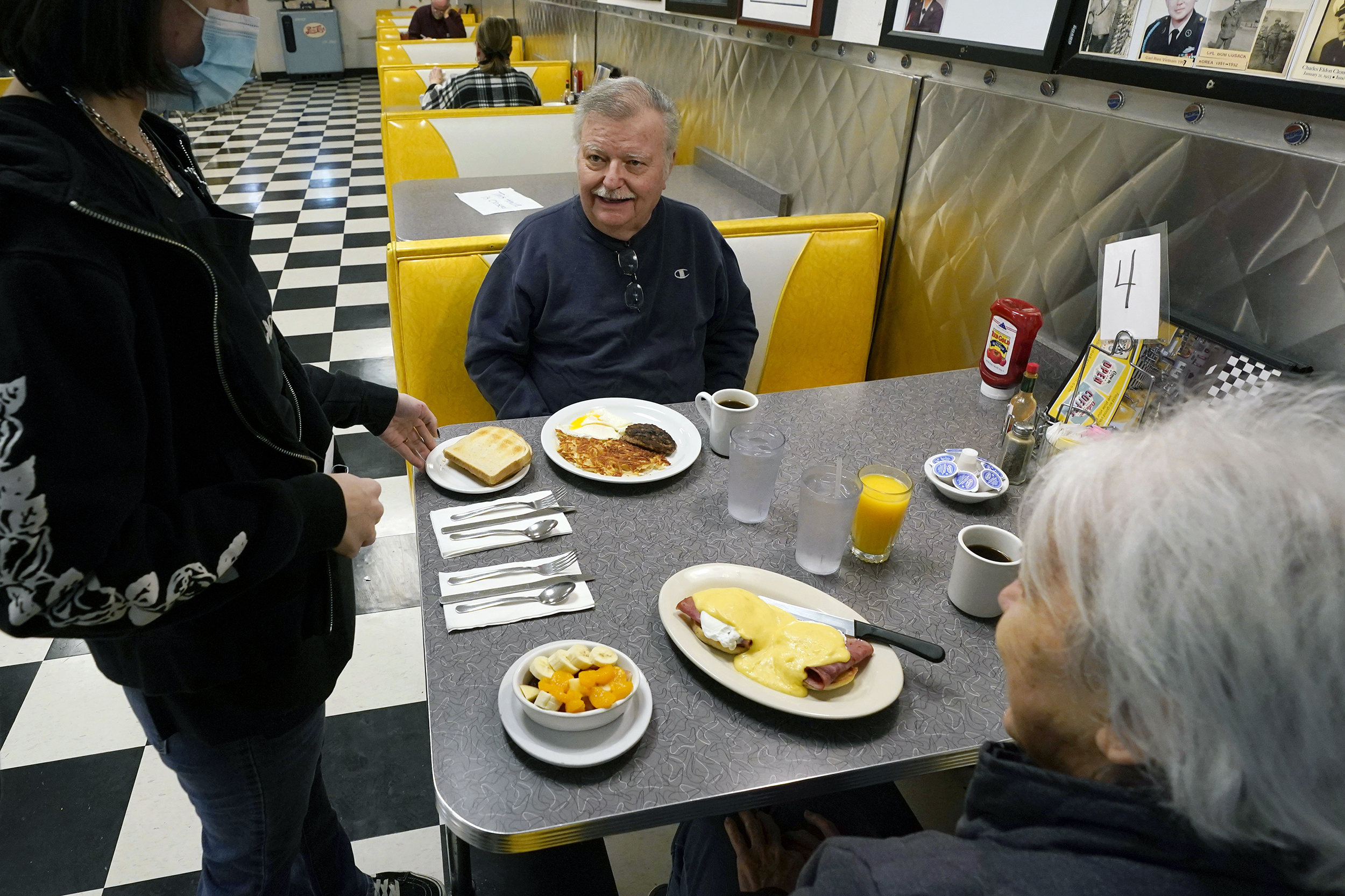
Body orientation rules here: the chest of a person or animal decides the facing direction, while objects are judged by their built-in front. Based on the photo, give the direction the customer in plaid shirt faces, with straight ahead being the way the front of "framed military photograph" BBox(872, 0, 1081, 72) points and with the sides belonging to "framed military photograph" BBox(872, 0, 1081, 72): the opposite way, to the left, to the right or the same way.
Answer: to the right

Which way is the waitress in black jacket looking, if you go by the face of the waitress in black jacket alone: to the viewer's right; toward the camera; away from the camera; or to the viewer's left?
to the viewer's right

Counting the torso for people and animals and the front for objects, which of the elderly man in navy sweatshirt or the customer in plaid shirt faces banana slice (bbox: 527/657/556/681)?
the elderly man in navy sweatshirt

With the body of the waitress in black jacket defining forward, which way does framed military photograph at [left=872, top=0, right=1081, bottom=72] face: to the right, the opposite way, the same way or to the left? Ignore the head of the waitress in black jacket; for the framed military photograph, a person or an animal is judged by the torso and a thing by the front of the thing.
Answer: the opposite way

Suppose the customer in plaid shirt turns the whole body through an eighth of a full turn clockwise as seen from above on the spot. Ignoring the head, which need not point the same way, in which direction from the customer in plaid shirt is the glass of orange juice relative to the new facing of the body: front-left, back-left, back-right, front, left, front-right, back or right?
back-right

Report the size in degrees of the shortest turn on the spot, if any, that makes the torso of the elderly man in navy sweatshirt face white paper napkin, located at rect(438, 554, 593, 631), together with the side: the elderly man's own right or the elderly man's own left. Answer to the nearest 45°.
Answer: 0° — they already face it

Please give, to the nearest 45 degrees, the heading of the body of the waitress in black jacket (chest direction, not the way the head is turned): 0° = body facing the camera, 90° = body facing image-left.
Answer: approximately 270°

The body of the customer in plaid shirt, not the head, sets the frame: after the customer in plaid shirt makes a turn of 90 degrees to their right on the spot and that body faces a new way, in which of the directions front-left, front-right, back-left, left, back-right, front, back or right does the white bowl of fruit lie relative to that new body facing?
right

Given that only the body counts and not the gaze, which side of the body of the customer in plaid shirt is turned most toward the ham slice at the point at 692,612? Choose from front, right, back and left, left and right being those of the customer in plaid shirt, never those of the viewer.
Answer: back

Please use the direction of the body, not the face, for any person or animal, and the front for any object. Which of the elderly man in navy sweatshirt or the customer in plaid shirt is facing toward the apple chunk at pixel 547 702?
the elderly man in navy sweatshirt

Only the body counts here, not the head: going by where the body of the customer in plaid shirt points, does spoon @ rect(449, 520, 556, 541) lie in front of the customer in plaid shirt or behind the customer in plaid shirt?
behind

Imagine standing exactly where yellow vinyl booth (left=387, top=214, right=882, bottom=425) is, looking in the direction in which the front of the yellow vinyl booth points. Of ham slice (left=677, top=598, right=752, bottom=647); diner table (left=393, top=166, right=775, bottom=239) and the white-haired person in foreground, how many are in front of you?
2

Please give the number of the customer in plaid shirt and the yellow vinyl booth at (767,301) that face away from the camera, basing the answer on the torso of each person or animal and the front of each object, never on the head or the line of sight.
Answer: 1
